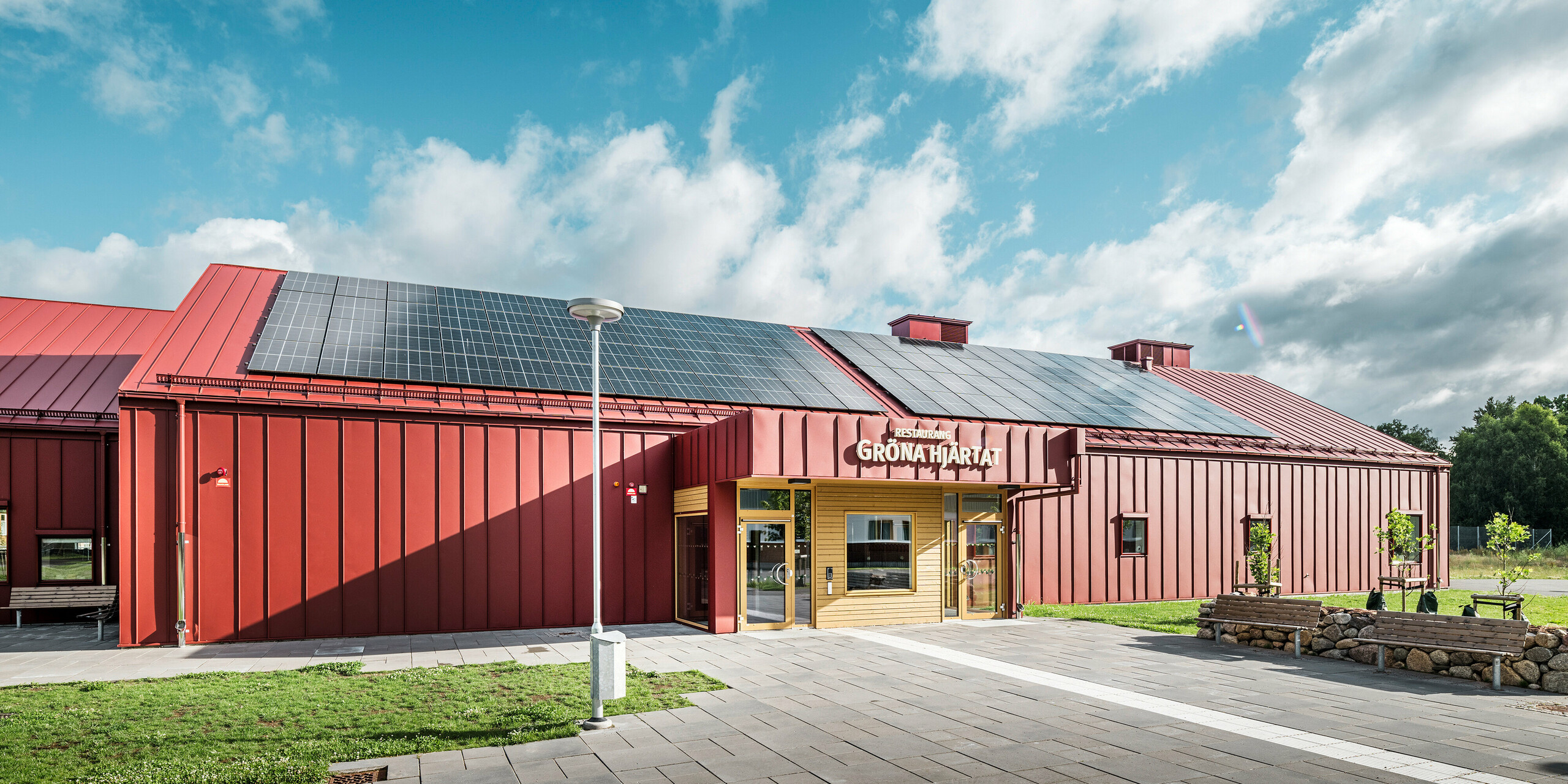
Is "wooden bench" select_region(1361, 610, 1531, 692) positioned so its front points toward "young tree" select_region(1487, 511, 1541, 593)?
no

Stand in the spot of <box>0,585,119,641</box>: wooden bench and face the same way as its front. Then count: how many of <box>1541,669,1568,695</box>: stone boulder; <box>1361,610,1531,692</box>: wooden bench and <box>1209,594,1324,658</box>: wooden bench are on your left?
3

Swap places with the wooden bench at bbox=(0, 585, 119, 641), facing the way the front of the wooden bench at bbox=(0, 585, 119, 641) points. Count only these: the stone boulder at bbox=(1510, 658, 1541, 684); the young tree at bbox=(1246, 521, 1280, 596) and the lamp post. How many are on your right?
0

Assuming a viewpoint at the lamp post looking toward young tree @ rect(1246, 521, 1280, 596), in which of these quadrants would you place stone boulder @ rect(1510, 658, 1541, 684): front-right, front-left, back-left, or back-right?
front-right

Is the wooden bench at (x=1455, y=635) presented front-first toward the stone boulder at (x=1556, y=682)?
no

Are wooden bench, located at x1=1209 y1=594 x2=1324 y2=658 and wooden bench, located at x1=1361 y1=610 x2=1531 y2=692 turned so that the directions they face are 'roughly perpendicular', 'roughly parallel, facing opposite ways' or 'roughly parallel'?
roughly parallel

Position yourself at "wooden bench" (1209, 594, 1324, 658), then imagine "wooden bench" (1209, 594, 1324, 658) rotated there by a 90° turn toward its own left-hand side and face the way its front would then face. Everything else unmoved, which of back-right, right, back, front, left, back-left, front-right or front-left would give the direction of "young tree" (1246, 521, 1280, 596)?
back-left

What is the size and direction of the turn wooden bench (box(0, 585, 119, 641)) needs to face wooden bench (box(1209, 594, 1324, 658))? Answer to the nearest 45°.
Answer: approximately 90° to its left

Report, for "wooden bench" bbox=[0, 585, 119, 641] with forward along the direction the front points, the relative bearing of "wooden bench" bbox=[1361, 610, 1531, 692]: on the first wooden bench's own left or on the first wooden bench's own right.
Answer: on the first wooden bench's own left

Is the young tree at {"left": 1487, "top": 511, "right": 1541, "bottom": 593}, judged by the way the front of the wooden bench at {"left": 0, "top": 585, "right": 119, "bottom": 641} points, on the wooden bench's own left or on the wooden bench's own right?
on the wooden bench's own left

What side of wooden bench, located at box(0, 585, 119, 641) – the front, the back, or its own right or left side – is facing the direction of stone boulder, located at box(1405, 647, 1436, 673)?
left

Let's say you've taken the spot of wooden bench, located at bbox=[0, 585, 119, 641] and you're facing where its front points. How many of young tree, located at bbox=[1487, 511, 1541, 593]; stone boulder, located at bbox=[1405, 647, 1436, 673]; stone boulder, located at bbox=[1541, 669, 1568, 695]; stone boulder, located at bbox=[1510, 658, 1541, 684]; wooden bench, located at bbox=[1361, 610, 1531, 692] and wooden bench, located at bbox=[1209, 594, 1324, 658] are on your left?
6

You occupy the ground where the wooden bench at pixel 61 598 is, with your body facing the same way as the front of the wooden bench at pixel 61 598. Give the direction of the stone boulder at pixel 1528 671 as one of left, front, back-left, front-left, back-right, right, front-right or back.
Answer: left

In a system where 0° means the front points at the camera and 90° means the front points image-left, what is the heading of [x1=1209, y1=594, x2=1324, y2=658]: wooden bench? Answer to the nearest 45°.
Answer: approximately 45°
